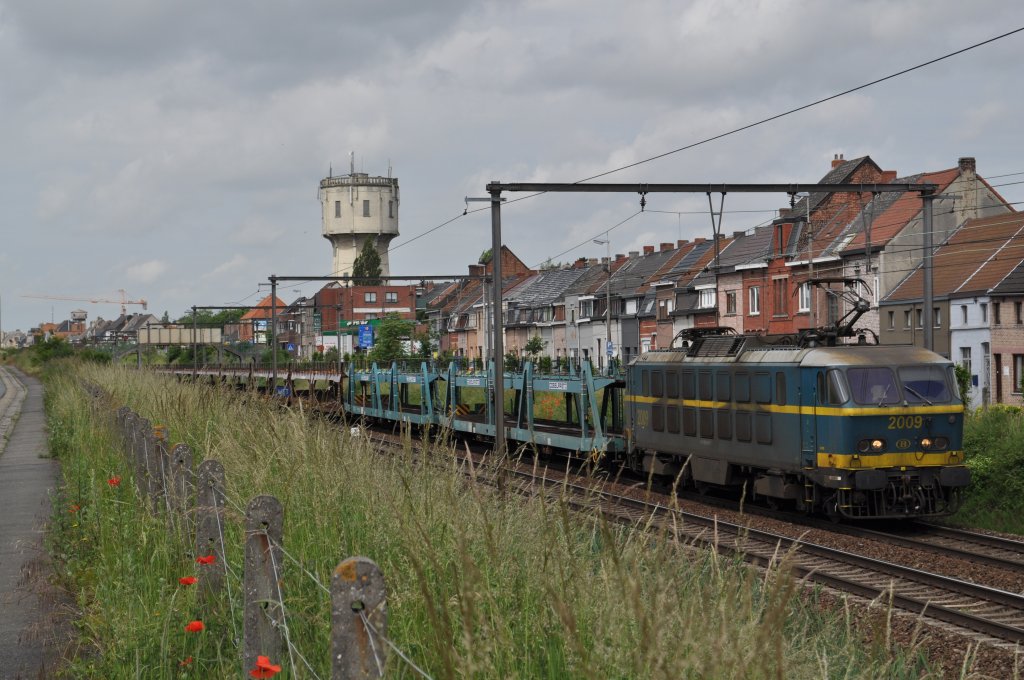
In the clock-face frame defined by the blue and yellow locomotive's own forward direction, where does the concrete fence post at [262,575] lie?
The concrete fence post is roughly at 2 o'clock from the blue and yellow locomotive.

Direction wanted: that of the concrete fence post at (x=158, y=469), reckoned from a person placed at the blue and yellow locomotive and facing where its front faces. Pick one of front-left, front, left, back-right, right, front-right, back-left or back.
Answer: right

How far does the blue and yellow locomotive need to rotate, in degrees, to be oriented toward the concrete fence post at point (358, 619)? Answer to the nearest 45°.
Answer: approximately 45° to its right

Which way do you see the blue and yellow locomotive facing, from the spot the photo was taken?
facing the viewer and to the right of the viewer

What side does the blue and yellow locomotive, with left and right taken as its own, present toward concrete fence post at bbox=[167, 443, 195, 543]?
right

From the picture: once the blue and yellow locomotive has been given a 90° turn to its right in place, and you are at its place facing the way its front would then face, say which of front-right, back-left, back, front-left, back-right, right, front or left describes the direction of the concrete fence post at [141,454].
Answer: front
